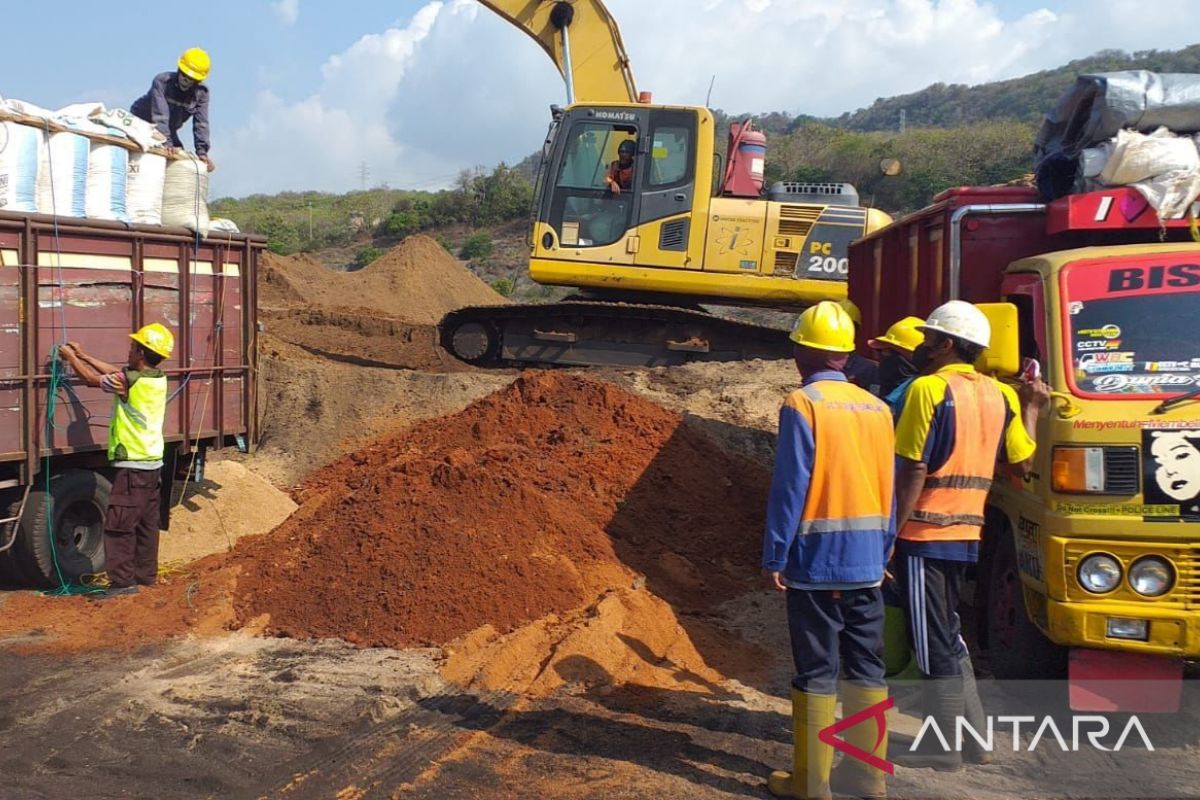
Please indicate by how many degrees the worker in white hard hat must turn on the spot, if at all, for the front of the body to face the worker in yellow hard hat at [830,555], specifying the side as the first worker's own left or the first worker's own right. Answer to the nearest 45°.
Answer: approximately 90° to the first worker's own left

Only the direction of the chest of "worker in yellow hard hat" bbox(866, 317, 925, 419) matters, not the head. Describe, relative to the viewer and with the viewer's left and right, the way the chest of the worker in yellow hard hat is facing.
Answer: facing to the left of the viewer

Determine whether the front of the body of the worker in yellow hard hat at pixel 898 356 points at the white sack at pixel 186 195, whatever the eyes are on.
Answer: yes

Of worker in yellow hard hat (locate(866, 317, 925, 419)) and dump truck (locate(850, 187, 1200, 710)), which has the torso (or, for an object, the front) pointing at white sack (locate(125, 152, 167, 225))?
the worker in yellow hard hat

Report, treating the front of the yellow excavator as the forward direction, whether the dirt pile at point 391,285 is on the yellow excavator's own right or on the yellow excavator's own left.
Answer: on the yellow excavator's own right
